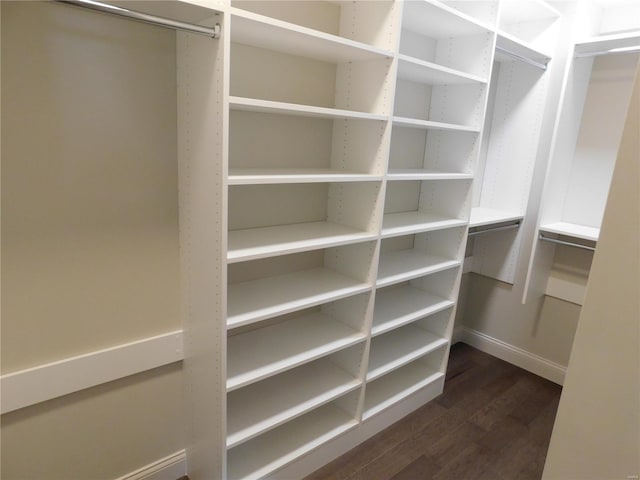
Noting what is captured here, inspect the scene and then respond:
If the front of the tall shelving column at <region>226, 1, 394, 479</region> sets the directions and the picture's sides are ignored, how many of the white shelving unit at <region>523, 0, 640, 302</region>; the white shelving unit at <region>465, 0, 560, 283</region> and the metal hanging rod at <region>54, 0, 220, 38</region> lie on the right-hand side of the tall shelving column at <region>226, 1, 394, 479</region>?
1

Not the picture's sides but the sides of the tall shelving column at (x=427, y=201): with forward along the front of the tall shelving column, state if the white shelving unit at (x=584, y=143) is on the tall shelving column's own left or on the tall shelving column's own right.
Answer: on the tall shelving column's own left

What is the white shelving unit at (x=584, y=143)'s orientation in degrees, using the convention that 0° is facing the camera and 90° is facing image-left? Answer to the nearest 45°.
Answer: approximately 45°

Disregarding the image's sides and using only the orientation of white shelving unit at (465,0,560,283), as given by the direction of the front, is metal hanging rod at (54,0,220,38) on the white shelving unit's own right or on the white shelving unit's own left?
on the white shelving unit's own right

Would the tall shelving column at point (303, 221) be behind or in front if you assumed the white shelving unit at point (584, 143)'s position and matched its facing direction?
in front

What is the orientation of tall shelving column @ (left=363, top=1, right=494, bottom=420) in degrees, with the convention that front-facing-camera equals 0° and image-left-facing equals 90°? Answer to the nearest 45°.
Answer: approximately 315°

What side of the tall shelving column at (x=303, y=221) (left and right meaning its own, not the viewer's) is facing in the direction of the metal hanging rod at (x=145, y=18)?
right

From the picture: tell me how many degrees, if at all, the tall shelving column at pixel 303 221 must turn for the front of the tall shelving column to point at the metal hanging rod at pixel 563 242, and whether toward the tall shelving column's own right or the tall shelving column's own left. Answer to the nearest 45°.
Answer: approximately 90° to the tall shelving column's own left

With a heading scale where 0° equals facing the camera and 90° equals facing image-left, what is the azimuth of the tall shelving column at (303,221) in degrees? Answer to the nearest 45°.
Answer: approximately 315°

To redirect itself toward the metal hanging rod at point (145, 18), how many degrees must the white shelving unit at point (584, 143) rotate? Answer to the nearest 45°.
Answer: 0° — it already faces it

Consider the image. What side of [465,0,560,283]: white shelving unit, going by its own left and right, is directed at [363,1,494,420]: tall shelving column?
right

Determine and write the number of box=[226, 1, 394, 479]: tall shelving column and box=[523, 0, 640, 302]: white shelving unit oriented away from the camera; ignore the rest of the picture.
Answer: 0
